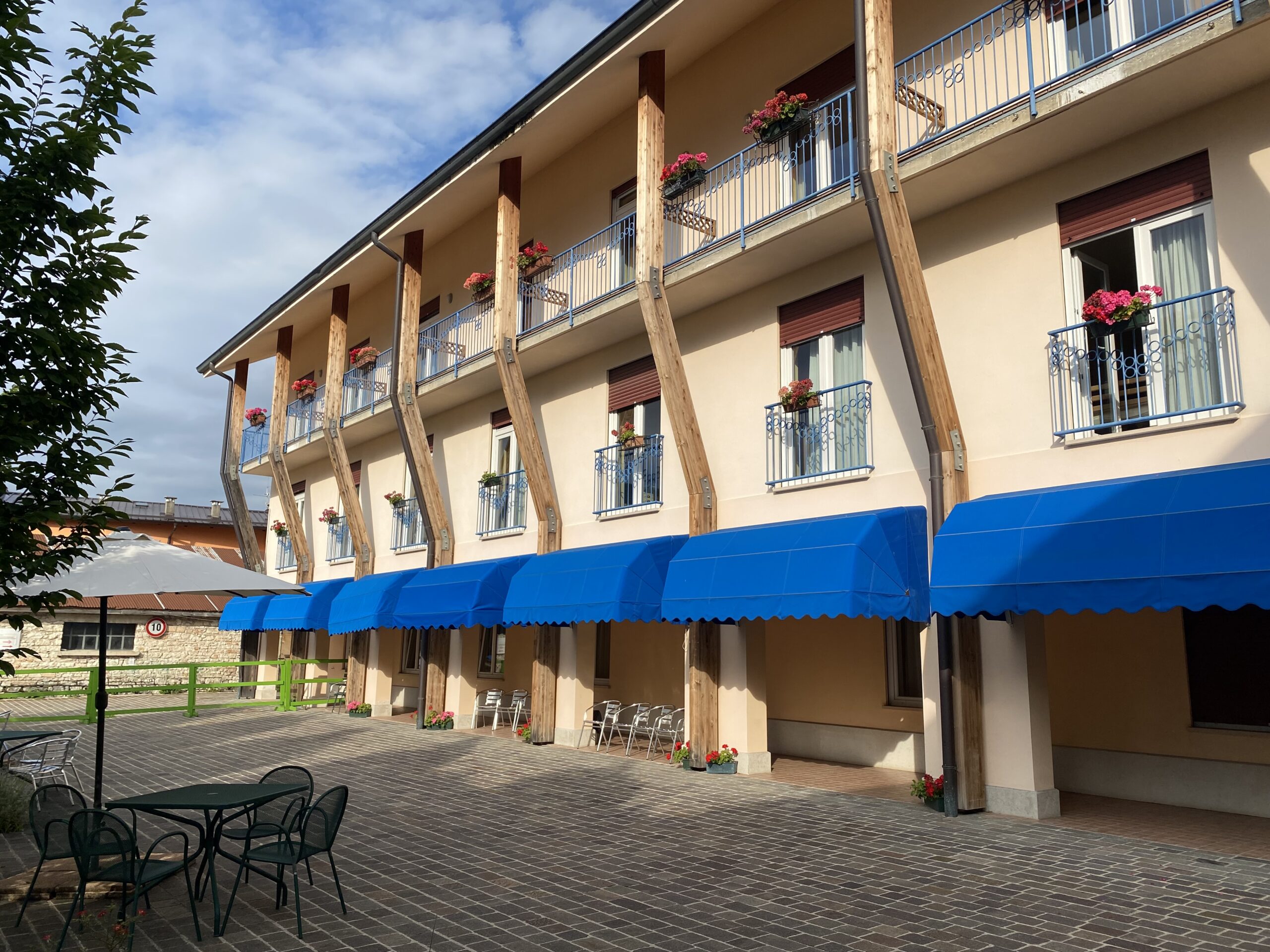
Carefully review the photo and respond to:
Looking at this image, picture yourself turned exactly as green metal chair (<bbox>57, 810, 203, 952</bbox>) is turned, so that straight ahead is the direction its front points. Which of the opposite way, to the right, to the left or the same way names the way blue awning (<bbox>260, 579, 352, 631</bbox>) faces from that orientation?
the opposite way

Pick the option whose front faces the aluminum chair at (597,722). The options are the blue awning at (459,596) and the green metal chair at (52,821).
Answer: the green metal chair

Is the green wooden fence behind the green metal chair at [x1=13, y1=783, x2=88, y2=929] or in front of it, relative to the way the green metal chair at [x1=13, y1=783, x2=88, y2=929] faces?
in front

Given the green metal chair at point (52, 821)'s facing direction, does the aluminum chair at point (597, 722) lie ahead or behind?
ahead

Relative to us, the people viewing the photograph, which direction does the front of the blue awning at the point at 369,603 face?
facing the viewer and to the left of the viewer

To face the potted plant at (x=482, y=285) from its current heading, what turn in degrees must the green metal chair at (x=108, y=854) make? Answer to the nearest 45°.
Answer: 0° — it already faces it

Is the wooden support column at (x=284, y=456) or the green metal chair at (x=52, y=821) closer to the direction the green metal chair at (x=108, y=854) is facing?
the wooden support column

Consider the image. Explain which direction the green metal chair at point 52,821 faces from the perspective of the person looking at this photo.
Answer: facing away from the viewer and to the right of the viewer

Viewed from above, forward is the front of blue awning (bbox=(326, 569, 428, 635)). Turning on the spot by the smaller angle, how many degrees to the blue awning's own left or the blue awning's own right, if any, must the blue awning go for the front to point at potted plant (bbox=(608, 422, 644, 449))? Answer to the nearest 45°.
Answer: approximately 90° to the blue awning's own left

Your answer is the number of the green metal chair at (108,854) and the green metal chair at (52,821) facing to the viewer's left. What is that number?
0

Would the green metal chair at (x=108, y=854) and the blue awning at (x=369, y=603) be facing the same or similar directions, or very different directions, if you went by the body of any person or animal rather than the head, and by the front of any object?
very different directions

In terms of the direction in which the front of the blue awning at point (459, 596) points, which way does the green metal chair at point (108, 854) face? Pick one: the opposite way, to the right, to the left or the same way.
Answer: the opposite way

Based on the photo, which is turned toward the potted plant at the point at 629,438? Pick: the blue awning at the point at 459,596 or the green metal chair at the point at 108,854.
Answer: the green metal chair

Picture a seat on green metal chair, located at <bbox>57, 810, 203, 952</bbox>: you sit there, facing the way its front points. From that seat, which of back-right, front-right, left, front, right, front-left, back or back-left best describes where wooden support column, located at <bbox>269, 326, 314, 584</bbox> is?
front-left

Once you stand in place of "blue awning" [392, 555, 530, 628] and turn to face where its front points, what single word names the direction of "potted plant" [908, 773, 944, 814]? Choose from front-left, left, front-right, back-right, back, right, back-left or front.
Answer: left

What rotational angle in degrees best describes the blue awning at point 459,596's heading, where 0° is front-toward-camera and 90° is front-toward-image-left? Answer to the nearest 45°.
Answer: approximately 45°
